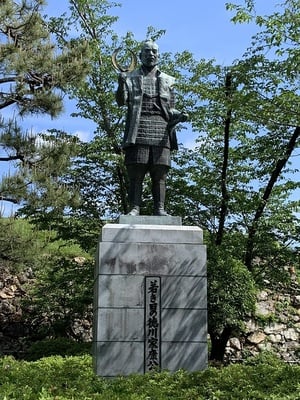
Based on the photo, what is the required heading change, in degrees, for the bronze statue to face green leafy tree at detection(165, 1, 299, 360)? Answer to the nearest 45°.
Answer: approximately 135° to its left

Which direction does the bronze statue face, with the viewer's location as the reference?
facing the viewer
